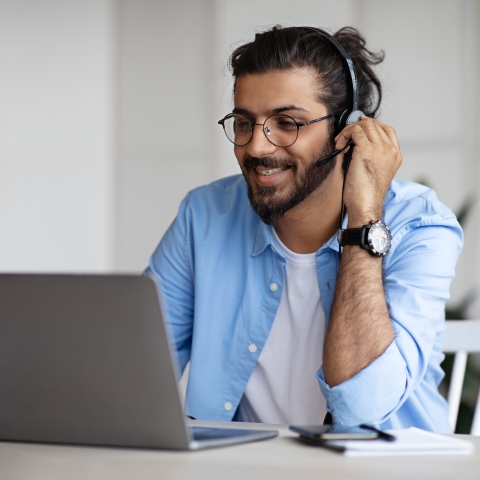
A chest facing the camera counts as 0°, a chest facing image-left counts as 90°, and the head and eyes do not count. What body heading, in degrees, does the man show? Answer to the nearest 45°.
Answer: approximately 45°

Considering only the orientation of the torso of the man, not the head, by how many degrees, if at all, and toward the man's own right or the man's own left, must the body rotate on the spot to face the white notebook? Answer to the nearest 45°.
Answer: approximately 45° to the man's own left

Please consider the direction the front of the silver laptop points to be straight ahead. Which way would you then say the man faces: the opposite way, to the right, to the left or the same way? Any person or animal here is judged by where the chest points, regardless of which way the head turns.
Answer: the opposite way

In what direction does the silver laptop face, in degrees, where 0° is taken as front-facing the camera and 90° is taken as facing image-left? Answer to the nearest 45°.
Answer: approximately 225°
